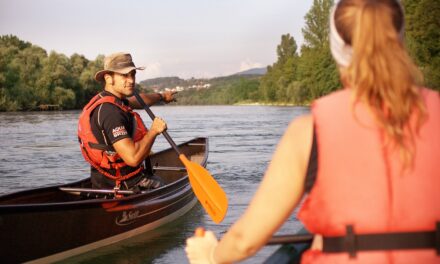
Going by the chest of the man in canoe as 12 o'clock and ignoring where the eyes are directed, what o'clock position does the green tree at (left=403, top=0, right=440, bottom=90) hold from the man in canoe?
The green tree is roughly at 10 o'clock from the man in canoe.

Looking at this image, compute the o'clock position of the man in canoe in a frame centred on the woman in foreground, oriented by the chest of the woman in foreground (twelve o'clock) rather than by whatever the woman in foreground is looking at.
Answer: The man in canoe is roughly at 11 o'clock from the woman in foreground.

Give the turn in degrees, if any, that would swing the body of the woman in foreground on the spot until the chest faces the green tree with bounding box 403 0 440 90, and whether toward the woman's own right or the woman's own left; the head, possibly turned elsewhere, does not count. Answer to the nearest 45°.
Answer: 0° — they already face it

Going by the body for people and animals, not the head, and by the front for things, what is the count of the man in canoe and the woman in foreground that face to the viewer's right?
1

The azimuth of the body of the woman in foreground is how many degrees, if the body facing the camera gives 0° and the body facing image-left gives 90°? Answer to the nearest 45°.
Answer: approximately 180°

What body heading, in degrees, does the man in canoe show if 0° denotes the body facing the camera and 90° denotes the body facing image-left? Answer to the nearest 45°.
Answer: approximately 270°

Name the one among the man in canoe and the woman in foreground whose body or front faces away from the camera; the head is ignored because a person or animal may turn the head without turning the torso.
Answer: the woman in foreground

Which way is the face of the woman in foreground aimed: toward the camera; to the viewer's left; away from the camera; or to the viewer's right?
away from the camera

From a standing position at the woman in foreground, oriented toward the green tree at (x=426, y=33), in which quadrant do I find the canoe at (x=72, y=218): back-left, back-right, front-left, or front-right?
front-left

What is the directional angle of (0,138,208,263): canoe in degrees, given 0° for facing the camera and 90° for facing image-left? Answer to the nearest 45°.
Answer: approximately 225°

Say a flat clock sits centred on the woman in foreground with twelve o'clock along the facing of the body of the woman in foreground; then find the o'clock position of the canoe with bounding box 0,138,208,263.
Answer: The canoe is roughly at 11 o'clock from the woman in foreground.

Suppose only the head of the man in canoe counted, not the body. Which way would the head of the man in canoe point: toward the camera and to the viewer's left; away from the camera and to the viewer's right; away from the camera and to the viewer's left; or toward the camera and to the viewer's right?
toward the camera and to the viewer's right
